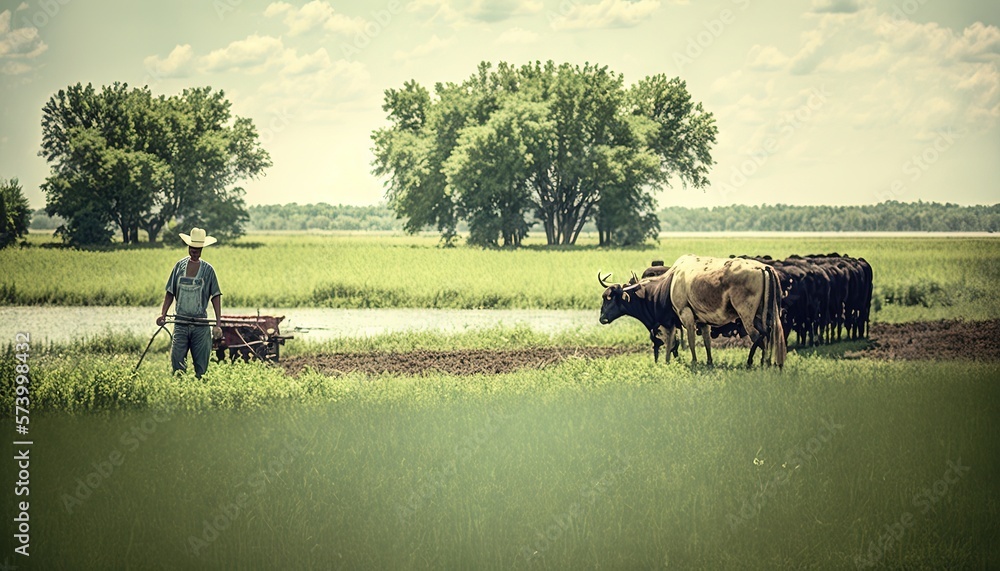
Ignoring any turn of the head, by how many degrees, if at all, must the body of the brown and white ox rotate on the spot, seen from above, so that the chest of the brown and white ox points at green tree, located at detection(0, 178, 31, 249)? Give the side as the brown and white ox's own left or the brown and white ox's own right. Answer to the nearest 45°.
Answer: approximately 45° to the brown and white ox's own right

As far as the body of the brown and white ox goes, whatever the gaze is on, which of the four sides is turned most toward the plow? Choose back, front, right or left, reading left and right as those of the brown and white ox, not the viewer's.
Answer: front

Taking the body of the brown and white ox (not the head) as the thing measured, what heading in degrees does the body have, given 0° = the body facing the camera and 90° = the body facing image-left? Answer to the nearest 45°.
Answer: approximately 90°

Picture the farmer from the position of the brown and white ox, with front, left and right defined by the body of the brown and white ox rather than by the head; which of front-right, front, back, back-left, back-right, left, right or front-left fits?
front-left

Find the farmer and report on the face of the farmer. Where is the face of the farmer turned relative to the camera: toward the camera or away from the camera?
toward the camera
